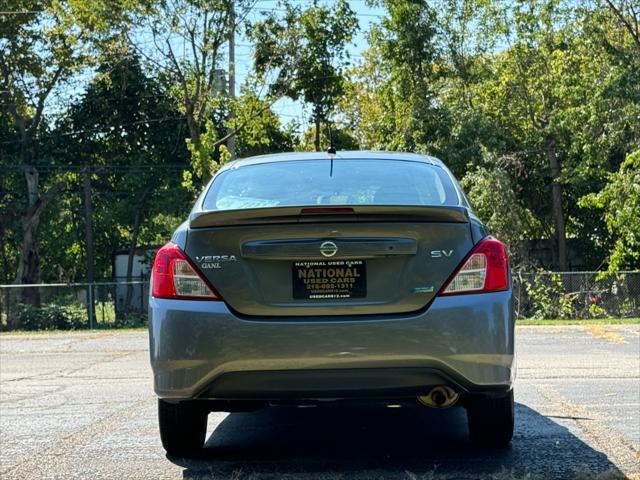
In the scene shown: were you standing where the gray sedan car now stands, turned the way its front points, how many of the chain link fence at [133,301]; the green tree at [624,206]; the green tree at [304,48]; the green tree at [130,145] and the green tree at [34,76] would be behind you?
0

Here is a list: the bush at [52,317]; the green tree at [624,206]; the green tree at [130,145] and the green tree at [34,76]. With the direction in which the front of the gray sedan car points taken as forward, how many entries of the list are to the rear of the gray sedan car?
0

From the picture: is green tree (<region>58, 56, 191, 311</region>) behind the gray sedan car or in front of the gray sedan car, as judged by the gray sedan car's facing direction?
in front

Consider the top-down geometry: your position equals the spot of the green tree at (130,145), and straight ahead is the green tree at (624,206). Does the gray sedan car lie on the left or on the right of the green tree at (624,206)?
right

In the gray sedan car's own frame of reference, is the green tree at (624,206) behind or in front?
in front

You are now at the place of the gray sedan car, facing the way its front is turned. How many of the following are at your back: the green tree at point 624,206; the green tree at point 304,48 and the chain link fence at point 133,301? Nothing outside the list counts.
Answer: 0

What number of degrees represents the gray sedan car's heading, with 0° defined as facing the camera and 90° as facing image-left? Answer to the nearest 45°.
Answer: approximately 180°

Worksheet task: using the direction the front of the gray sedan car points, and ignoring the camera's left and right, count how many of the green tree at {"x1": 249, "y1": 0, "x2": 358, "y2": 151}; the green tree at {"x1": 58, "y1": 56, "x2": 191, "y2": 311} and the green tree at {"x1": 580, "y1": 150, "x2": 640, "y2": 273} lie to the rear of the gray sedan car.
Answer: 0

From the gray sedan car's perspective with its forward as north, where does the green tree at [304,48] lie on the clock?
The green tree is roughly at 12 o'clock from the gray sedan car.

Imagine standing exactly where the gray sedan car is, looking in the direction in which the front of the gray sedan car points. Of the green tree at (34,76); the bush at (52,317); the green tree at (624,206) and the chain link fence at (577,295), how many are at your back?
0

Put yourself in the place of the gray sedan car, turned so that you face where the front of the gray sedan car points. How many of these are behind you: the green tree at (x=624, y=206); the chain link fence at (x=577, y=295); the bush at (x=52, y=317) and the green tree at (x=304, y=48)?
0

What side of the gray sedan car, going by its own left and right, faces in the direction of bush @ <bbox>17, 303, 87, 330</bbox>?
front

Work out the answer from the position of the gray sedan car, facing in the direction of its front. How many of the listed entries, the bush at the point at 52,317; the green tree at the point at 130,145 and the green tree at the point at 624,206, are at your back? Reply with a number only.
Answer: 0

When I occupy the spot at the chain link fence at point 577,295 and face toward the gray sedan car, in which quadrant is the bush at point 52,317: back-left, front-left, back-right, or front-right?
front-right
